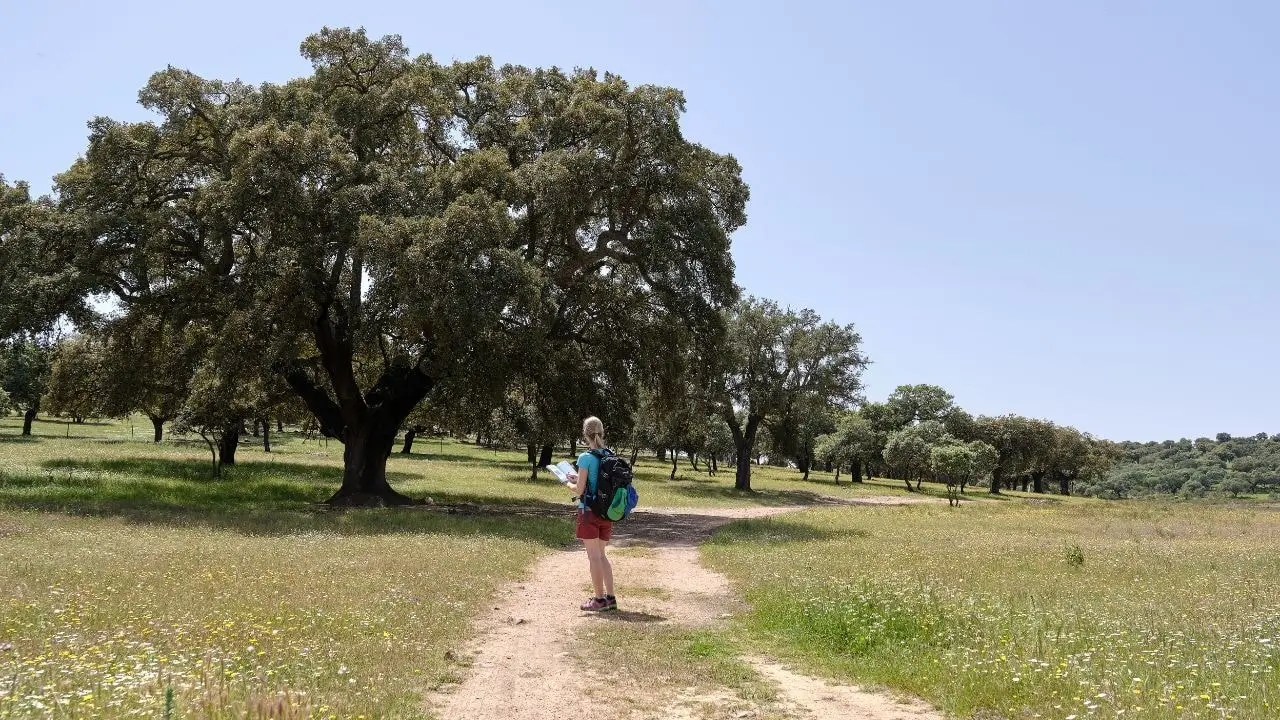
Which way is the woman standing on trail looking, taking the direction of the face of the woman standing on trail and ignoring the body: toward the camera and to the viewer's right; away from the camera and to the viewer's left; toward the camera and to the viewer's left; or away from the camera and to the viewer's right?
away from the camera and to the viewer's left

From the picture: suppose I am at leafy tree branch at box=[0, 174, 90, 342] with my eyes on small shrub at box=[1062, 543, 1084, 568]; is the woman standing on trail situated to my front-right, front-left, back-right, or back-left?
front-right

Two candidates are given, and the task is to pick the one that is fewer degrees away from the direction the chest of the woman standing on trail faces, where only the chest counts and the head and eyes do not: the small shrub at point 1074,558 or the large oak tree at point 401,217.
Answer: the large oak tree

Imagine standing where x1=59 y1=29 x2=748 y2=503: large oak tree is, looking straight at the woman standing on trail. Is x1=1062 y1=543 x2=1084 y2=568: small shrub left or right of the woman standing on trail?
left

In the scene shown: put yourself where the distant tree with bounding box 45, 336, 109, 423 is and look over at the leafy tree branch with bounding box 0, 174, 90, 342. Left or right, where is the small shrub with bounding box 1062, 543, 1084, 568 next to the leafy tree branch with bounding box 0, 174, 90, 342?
left
